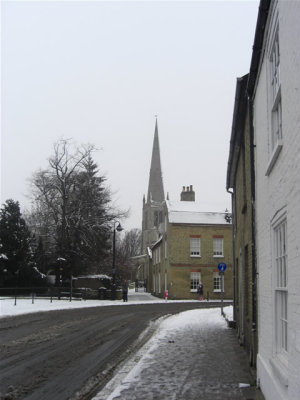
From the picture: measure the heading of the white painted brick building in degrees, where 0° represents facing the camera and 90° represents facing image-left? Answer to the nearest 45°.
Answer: approximately 90°

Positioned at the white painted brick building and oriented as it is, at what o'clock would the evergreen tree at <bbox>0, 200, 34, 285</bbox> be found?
The evergreen tree is roughly at 2 o'clock from the white painted brick building.

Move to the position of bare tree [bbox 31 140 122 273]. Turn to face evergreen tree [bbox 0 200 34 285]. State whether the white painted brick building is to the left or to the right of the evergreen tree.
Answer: left

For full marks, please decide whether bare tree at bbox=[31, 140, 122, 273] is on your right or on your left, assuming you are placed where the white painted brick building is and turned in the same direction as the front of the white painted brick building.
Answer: on your right

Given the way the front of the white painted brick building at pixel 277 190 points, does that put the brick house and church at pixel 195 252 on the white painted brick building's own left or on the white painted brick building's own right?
on the white painted brick building's own right
